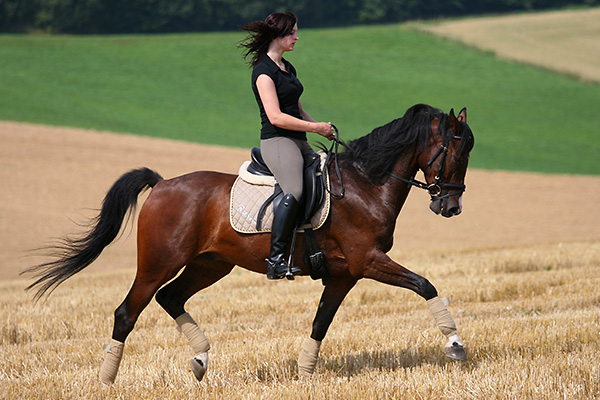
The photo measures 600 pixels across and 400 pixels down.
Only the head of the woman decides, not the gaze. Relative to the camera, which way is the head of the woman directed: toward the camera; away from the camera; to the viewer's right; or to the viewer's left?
to the viewer's right

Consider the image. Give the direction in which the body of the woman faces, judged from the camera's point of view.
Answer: to the viewer's right

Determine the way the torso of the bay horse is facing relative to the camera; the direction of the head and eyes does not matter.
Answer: to the viewer's right
